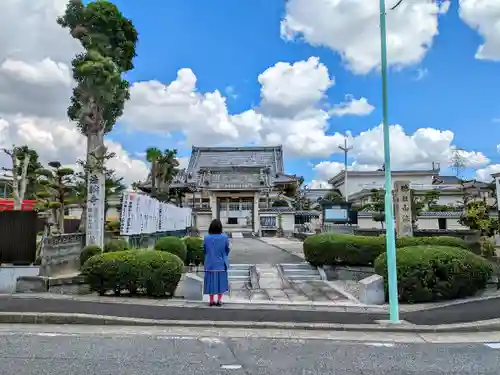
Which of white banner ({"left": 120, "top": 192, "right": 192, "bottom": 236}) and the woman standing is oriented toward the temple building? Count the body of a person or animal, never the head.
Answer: the woman standing

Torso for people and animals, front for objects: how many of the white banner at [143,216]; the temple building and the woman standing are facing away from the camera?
1

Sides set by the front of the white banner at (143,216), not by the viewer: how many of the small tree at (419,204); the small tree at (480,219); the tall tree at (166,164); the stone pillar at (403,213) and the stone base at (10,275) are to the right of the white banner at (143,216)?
1

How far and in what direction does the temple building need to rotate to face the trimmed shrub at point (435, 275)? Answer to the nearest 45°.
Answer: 0° — it already faces it

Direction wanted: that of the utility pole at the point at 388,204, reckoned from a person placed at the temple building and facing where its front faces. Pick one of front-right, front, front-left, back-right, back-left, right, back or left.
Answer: front

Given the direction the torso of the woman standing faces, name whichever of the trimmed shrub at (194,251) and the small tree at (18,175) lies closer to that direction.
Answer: the trimmed shrub

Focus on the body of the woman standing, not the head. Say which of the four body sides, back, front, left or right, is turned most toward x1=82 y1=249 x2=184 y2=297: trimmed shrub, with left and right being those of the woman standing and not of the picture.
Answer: left

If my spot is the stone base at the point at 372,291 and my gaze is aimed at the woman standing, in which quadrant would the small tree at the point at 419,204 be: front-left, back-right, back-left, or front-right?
back-right

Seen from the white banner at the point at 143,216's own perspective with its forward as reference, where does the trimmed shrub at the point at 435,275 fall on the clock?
The trimmed shrub is roughly at 12 o'clock from the white banner.

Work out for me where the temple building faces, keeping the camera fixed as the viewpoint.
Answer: facing the viewer

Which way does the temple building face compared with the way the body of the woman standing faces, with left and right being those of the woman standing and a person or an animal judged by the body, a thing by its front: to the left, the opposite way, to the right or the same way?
the opposite way

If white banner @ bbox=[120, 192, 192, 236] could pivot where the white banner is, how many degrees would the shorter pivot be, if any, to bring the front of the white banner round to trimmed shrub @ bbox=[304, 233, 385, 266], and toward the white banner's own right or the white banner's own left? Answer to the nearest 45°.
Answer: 0° — it already faces it

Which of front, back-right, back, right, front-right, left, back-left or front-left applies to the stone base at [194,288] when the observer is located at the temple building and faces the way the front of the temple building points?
front

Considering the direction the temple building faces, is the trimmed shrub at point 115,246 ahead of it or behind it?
ahead

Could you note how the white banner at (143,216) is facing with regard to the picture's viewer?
facing the viewer and to the right of the viewer

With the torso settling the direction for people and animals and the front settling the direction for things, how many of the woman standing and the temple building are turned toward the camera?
1

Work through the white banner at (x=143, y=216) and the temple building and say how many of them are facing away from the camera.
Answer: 0

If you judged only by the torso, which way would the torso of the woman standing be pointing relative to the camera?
away from the camera

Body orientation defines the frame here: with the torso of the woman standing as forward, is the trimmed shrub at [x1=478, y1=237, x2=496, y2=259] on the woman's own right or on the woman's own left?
on the woman's own right
